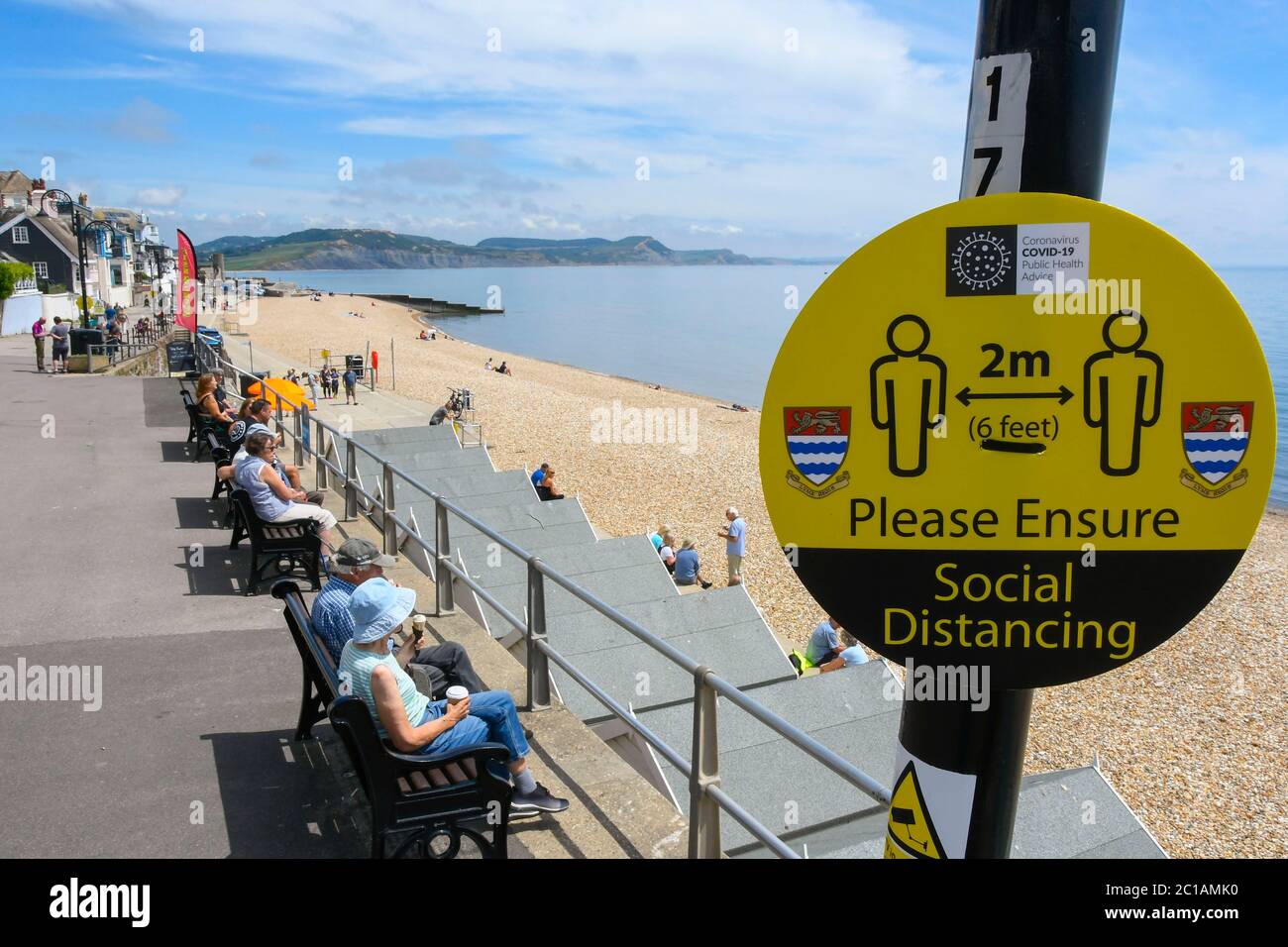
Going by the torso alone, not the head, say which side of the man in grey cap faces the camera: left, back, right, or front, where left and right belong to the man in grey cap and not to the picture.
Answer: right

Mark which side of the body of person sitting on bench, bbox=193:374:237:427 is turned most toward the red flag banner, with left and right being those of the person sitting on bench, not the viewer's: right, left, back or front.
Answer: left

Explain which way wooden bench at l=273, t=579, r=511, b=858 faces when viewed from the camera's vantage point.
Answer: facing to the right of the viewer

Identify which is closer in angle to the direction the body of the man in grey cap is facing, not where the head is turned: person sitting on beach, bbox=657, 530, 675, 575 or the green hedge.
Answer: the person sitting on beach

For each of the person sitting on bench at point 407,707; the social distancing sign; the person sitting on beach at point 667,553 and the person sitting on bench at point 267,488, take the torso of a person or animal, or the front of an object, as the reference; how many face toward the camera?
1

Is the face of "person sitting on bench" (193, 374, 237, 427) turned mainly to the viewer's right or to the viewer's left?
to the viewer's right

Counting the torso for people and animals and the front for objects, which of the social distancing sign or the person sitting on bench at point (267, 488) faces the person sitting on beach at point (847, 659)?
the person sitting on bench

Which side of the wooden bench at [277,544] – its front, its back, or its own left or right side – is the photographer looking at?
right

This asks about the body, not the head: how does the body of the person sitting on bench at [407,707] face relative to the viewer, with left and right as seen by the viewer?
facing to the right of the viewer

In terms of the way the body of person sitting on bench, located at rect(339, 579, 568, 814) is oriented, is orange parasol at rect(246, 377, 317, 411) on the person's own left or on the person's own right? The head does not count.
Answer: on the person's own left

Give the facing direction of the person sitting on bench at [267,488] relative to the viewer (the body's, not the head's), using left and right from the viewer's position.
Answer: facing to the right of the viewer

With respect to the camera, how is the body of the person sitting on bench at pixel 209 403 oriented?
to the viewer's right

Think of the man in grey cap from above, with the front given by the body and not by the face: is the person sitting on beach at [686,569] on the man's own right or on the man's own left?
on the man's own left

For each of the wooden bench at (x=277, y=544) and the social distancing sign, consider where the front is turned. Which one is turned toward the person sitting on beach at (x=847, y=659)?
the wooden bench
